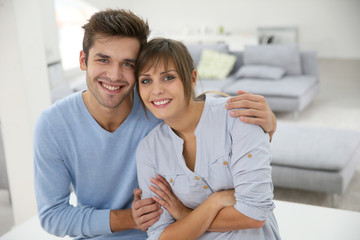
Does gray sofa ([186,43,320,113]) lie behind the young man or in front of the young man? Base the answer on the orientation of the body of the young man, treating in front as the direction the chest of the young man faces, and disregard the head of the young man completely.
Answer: behind

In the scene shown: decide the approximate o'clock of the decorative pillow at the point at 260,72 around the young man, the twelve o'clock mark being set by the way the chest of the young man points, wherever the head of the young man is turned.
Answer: The decorative pillow is roughly at 7 o'clock from the young man.

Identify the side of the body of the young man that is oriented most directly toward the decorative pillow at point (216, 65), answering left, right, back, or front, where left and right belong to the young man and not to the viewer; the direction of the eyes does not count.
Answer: back

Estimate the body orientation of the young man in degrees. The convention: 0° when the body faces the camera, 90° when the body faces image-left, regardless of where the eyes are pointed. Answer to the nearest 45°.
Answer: approximately 0°
